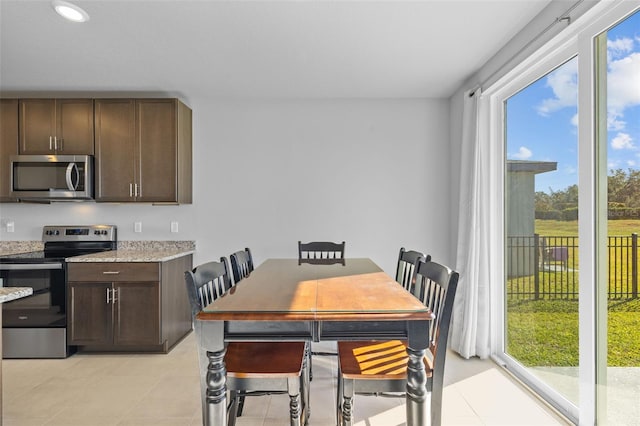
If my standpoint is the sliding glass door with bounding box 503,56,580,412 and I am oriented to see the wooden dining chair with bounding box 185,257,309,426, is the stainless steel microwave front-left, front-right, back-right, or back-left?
front-right

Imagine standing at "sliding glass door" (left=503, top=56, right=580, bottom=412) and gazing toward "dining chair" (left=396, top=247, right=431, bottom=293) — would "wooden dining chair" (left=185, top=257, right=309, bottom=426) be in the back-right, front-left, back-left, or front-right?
front-left

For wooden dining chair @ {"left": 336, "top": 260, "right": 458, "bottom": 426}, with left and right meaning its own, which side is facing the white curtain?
right

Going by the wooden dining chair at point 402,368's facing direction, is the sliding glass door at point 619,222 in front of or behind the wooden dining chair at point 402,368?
behind

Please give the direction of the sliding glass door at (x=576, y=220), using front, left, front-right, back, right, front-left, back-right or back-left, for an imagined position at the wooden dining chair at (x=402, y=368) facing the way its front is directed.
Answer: back-right

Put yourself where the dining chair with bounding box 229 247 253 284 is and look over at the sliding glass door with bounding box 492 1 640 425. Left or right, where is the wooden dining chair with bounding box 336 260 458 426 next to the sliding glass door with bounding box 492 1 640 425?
right

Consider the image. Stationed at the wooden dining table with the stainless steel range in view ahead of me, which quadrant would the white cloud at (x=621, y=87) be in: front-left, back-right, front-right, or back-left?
back-right

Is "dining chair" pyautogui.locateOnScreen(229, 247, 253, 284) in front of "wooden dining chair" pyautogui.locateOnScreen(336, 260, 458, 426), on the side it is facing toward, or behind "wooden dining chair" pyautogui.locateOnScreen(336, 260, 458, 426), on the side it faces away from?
in front

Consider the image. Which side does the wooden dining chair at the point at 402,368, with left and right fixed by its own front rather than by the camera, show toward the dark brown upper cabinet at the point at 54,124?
front
